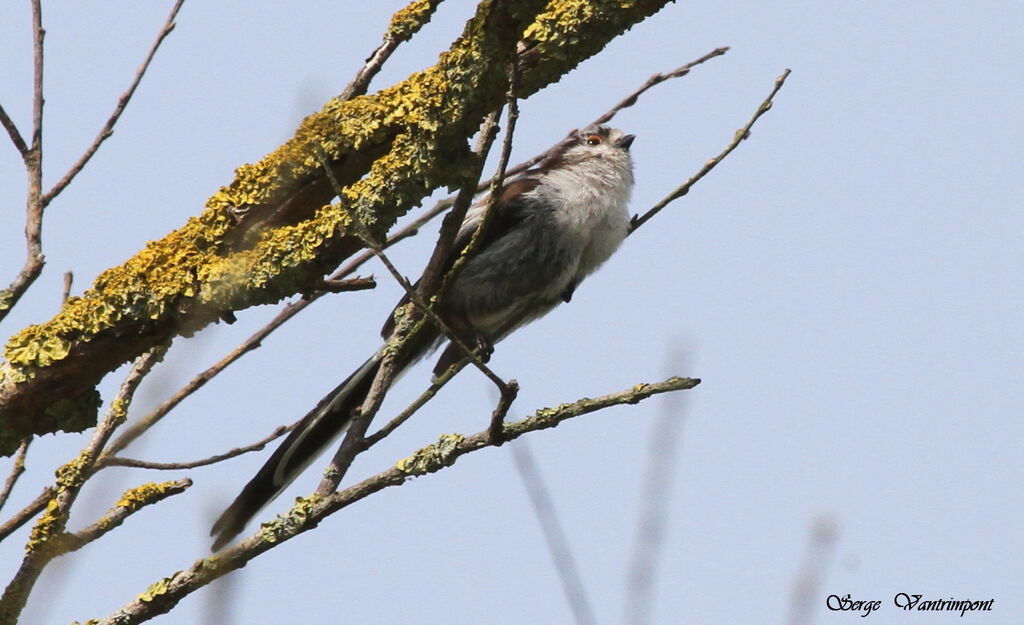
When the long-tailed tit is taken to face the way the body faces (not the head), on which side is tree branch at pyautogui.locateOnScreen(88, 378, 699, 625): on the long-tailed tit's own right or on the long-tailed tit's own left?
on the long-tailed tit's own right

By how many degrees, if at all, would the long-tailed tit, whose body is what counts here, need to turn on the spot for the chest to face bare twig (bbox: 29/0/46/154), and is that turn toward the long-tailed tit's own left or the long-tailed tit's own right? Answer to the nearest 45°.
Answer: approximately 135° to the long-tailed tit's own right

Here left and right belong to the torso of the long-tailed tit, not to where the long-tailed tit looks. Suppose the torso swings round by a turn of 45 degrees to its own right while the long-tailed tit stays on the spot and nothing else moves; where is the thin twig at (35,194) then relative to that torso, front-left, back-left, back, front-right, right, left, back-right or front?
right

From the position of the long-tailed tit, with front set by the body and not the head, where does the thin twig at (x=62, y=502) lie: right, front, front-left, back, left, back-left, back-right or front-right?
back-right

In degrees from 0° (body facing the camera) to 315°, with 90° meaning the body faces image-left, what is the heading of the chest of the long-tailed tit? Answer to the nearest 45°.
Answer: approximately 270°

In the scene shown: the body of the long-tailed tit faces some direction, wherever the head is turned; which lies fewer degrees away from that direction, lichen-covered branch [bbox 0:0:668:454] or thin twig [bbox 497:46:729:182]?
the thin twig
